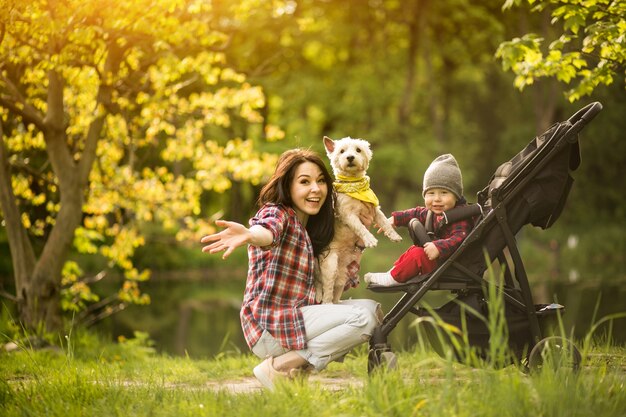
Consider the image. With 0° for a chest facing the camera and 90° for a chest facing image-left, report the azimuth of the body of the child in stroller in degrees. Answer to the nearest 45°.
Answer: approximately 45°

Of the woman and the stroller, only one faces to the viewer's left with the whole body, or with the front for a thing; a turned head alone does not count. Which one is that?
the stroller

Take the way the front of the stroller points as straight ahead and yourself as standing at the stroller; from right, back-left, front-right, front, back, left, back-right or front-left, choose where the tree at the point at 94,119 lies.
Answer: front-right

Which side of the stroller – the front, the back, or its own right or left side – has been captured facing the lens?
left

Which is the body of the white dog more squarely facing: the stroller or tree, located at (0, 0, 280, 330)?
the stroller

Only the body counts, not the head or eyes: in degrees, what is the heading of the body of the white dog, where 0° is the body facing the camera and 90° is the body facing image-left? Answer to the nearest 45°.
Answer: approximately 315°

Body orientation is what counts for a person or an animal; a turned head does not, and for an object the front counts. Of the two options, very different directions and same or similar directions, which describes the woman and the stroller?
very different directions

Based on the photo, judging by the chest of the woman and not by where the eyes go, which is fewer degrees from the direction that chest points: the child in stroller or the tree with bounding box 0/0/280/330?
the child in stroller
